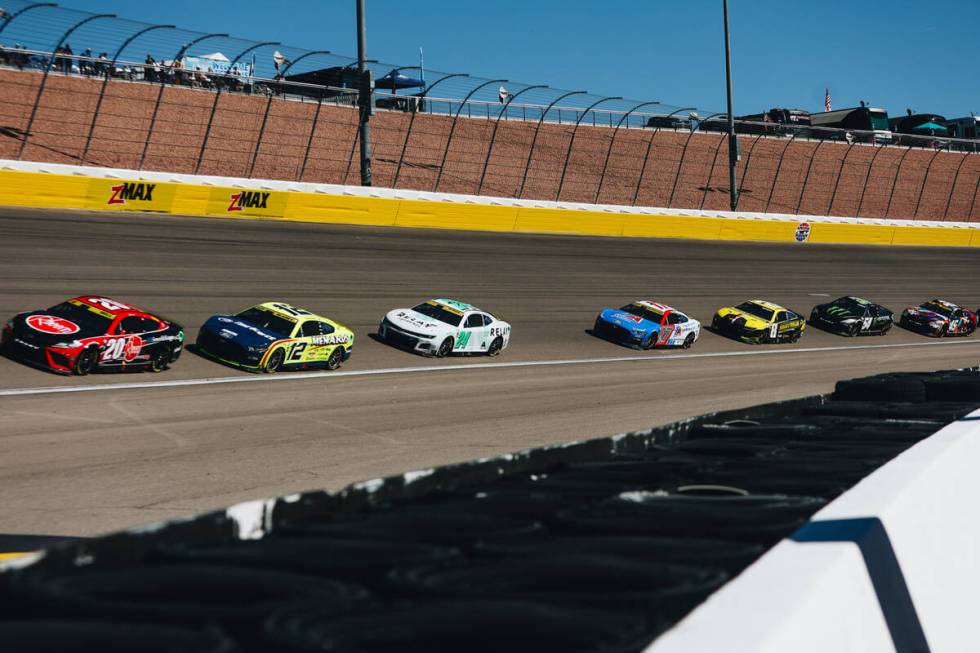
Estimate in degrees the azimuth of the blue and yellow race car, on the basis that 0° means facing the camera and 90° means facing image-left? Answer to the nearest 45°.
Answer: approximately 45°

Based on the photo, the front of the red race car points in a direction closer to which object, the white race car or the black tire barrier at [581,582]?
the black tire barrier

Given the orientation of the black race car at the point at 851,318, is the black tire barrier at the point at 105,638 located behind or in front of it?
in front

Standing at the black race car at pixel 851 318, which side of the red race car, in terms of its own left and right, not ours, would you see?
back

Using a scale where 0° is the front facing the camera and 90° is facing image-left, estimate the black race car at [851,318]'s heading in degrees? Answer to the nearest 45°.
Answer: approximately 45°

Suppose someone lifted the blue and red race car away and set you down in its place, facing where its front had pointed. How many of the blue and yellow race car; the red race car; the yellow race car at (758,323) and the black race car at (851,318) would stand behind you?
2

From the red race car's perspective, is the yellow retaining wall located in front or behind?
behind

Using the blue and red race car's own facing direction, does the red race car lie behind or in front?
in front

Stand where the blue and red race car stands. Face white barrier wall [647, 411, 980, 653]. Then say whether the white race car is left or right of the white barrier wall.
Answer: right

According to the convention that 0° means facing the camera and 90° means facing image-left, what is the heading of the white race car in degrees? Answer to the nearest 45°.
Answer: approximately 45°

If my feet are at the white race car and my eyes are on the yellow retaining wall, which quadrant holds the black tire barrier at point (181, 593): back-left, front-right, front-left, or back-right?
back-left

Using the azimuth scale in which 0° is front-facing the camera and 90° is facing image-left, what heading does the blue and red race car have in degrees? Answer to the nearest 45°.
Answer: approximately 45°
